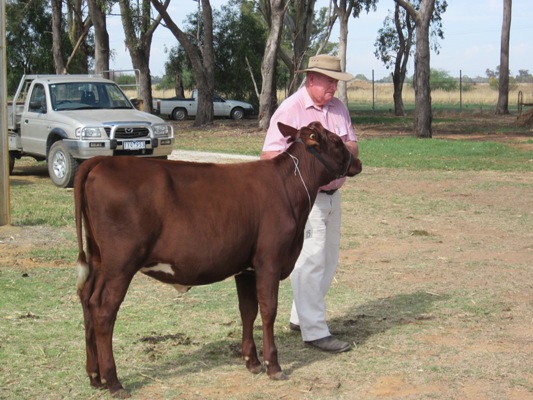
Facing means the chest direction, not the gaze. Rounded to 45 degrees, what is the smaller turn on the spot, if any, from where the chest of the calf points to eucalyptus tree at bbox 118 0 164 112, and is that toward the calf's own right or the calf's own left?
approximately 90° to the calf's own left

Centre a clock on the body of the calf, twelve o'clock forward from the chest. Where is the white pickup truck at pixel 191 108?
The white pickup truck is roughly at 9 o'clock from the calf.

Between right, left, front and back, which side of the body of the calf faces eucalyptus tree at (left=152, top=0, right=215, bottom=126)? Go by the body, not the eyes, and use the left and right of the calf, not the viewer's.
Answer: left

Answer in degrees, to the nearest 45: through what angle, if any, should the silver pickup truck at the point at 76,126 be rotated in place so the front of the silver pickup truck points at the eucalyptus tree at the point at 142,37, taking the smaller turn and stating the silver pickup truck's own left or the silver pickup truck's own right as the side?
approximately 135° to the silver pickup truck's own left

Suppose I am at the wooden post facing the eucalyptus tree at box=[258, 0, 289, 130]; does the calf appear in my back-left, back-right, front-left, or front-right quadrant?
back-right

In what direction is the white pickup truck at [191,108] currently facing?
to the viewer's right

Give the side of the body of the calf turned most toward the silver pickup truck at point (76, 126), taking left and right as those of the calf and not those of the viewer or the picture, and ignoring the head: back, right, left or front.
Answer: left

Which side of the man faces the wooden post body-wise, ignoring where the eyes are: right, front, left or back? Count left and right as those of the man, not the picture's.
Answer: back

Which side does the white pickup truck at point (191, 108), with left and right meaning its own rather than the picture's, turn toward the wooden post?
right

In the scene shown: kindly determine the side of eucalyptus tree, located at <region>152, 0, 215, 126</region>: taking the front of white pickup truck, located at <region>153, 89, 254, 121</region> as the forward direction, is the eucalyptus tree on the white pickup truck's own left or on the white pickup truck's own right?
on the white pickup truck's own right

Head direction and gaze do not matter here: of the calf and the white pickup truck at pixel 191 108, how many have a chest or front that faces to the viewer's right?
2

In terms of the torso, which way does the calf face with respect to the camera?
to the viewer's right
